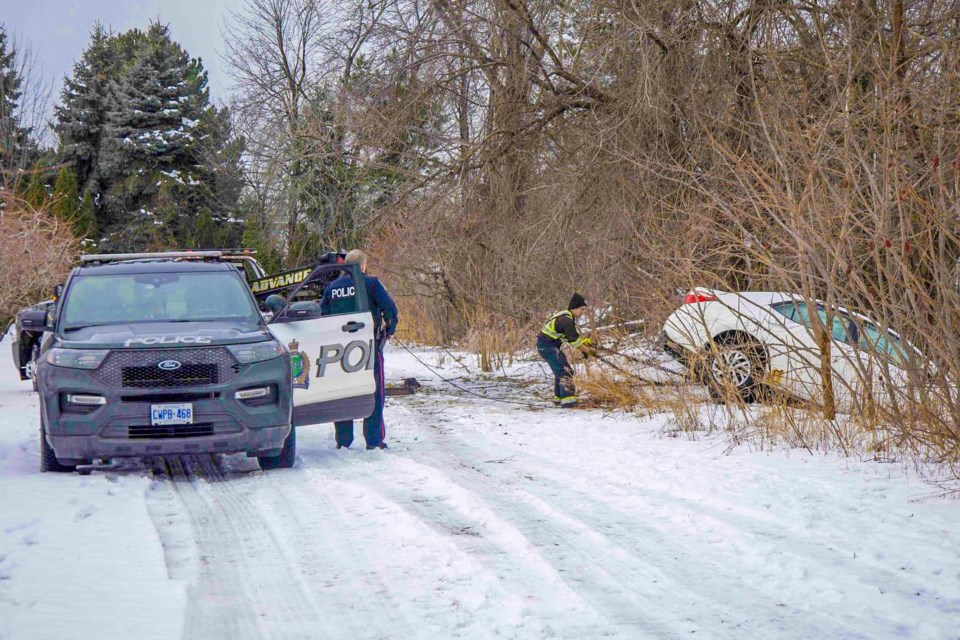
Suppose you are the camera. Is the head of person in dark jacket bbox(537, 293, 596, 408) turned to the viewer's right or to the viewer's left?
to the viewer's right

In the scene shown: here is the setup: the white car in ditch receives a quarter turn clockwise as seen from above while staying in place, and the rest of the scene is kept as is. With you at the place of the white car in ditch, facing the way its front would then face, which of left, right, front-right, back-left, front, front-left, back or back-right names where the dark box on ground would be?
back-right

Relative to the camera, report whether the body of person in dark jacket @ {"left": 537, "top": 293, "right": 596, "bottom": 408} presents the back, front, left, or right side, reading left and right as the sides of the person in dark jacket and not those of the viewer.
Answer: right

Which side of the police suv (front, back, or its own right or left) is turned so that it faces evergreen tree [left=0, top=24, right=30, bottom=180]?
back

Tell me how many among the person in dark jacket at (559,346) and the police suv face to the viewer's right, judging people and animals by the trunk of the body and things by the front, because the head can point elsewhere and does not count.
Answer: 1

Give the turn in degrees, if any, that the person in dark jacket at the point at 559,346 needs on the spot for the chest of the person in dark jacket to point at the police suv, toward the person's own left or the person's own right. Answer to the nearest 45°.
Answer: approximately 135° to the person's own right

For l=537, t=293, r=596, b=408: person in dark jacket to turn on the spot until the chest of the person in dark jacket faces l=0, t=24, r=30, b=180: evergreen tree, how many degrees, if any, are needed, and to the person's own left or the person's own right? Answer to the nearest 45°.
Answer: approximately 135° to the person's own left

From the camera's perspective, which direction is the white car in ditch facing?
to the viewer's right

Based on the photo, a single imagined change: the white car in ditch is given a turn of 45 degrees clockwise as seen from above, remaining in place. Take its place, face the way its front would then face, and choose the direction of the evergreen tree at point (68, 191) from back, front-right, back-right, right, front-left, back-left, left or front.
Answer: back

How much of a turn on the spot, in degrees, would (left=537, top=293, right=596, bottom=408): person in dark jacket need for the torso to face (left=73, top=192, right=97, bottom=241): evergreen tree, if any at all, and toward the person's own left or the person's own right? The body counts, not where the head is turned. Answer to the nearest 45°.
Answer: approximately 135° to the person's own left

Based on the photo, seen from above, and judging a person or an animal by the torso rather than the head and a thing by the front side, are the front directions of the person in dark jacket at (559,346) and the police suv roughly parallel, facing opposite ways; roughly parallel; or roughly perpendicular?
roughly perpendicular

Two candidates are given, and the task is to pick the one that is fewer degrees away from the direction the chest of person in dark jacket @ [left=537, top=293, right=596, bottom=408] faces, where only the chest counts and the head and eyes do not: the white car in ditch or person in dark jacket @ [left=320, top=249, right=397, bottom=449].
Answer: the white car in ditch
